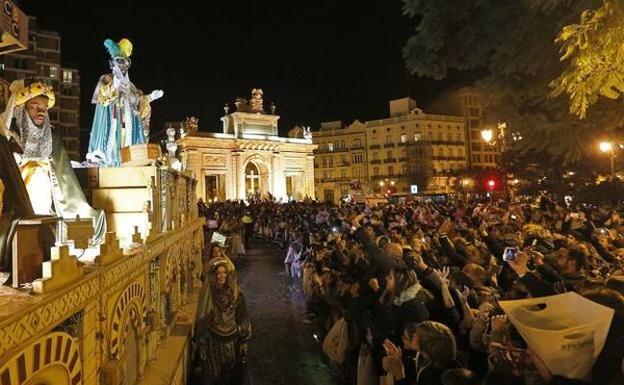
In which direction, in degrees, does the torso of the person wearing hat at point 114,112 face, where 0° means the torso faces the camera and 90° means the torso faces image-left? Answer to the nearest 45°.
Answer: approximately 315°

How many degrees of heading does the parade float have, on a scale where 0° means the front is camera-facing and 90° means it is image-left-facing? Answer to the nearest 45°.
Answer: approximately 45°

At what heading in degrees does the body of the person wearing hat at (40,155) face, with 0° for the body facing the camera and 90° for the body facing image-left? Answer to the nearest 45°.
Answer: approximately 315°
